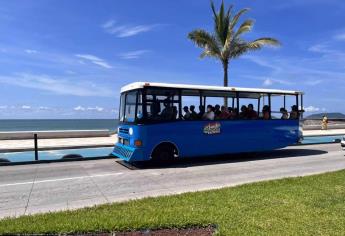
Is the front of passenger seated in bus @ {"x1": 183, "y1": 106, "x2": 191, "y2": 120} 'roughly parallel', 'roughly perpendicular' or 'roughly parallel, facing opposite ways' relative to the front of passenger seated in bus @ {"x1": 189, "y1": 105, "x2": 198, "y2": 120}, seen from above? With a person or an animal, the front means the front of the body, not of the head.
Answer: roughly parallel

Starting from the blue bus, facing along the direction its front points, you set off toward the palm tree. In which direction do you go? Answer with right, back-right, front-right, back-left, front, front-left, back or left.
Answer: back-right

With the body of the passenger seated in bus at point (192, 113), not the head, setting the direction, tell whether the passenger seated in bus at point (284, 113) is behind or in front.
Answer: behind

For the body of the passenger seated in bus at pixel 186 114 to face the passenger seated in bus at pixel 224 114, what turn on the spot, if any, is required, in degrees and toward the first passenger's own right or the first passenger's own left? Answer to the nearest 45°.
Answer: approximately 135° to the first passenger's own right

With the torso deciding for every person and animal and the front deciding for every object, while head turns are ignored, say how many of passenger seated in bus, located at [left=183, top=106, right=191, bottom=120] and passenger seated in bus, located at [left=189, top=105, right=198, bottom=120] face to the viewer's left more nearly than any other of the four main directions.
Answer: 2

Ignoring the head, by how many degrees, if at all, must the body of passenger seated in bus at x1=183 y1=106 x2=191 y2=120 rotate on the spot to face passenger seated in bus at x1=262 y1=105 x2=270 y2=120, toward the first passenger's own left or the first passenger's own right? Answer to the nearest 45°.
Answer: approximately 135° to the first passenger's own right

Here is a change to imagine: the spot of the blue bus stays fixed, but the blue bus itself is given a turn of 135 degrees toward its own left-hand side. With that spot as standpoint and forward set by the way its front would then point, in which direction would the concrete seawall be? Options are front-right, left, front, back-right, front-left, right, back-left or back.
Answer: back-left

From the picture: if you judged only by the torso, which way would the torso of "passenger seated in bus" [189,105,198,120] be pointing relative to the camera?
to the viewer's left

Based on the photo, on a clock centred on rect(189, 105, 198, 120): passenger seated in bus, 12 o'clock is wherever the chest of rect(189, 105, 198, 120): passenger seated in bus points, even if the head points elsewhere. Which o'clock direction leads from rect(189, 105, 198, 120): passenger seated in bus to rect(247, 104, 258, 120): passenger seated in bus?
rect(247, 104, 258, 120): passenger seated in bus is roughly at 5 o'clock from rect(189, 105, 198, 120): passenger seated in bus.

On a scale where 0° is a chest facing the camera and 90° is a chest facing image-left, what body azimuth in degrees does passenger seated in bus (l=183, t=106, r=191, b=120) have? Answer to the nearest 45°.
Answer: approximately 90°

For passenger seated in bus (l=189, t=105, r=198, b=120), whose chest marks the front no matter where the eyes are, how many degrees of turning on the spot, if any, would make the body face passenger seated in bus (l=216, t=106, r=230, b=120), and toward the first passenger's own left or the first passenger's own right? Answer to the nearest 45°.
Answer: approximately 135° to the first passenger's own right
